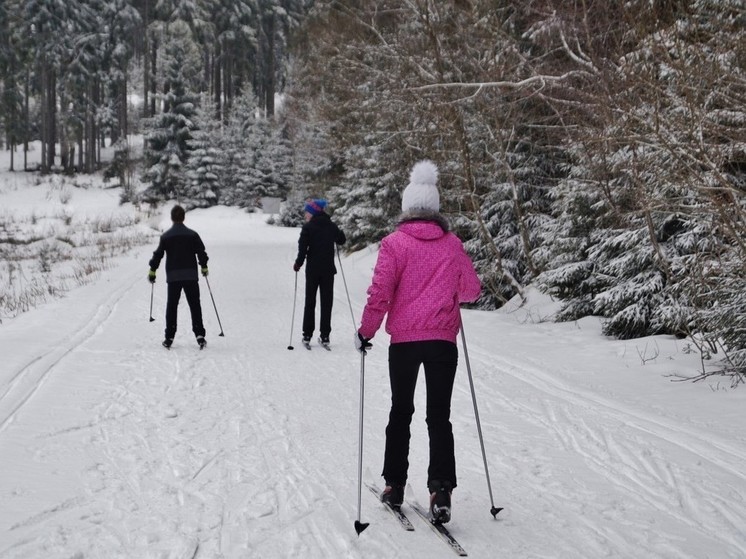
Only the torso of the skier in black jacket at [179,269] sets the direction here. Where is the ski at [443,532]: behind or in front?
behind

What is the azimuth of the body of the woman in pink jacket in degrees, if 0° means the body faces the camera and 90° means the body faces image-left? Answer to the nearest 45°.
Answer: approximately 180°

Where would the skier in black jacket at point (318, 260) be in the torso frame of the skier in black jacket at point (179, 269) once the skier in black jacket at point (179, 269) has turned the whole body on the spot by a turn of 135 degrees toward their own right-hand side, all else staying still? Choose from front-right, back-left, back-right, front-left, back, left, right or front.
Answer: front-left

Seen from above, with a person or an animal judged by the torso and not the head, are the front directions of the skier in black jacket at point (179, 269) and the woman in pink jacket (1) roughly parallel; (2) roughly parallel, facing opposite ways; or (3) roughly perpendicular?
roughly parallel

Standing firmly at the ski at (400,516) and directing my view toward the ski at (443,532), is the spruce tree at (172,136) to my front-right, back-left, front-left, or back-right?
back-left

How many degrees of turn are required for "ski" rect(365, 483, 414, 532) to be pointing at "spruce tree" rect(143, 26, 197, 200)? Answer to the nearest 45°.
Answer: approximately 45° to its right

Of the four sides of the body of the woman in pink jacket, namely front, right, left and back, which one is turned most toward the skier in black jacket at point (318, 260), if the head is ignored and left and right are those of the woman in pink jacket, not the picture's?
front

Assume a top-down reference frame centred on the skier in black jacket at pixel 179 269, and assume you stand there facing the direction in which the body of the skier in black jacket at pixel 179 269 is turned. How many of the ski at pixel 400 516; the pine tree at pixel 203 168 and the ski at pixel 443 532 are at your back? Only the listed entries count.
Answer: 2

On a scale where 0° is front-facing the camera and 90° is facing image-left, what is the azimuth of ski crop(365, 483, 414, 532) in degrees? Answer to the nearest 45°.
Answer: approximately 135°

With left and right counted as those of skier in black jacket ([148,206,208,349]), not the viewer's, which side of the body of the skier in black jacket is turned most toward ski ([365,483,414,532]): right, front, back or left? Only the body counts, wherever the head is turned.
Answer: back

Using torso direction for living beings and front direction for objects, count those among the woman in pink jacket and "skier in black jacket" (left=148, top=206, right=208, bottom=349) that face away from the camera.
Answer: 2

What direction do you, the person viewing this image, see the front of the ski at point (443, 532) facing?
facing away from the viewer and to the left of the viewer

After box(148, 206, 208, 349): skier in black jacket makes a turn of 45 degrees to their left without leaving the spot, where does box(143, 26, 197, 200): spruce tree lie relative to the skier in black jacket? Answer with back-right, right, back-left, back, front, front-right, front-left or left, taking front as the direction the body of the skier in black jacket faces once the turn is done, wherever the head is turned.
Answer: front-right

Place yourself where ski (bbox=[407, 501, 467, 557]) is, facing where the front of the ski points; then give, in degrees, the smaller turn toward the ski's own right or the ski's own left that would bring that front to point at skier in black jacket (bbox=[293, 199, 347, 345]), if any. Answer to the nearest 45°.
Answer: approximately 45° to the ski's own right

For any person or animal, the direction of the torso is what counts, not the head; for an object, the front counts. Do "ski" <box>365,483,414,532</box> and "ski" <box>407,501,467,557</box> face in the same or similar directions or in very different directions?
same or similar directions

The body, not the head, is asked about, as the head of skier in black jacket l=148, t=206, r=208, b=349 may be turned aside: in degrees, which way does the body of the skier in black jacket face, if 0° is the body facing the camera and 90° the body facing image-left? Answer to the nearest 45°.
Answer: approximately 180°

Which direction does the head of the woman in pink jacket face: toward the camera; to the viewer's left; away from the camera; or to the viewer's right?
away from the camera
